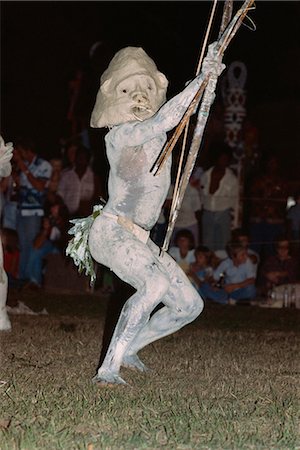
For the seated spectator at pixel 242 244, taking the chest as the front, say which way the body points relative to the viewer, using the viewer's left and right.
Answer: facing the viewer

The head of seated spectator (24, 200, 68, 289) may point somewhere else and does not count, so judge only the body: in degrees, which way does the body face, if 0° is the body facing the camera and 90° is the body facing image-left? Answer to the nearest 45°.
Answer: approximately 45°

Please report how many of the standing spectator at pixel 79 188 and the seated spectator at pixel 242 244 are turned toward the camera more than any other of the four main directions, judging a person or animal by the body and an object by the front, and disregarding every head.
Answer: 2

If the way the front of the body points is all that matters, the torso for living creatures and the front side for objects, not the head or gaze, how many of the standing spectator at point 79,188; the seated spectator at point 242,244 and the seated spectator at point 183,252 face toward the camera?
3

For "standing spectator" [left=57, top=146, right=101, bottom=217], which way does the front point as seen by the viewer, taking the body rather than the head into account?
toward the camera

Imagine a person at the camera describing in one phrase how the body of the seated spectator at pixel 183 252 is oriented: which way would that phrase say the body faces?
toward the camera

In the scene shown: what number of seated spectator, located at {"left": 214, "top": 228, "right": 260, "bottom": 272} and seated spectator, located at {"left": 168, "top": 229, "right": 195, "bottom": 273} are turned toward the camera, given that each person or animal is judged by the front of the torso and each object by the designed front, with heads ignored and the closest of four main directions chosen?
2

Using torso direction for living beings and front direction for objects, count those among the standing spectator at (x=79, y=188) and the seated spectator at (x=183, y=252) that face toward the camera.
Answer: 2

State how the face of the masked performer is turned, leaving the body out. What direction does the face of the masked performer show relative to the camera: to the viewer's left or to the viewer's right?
to the viewer's right
